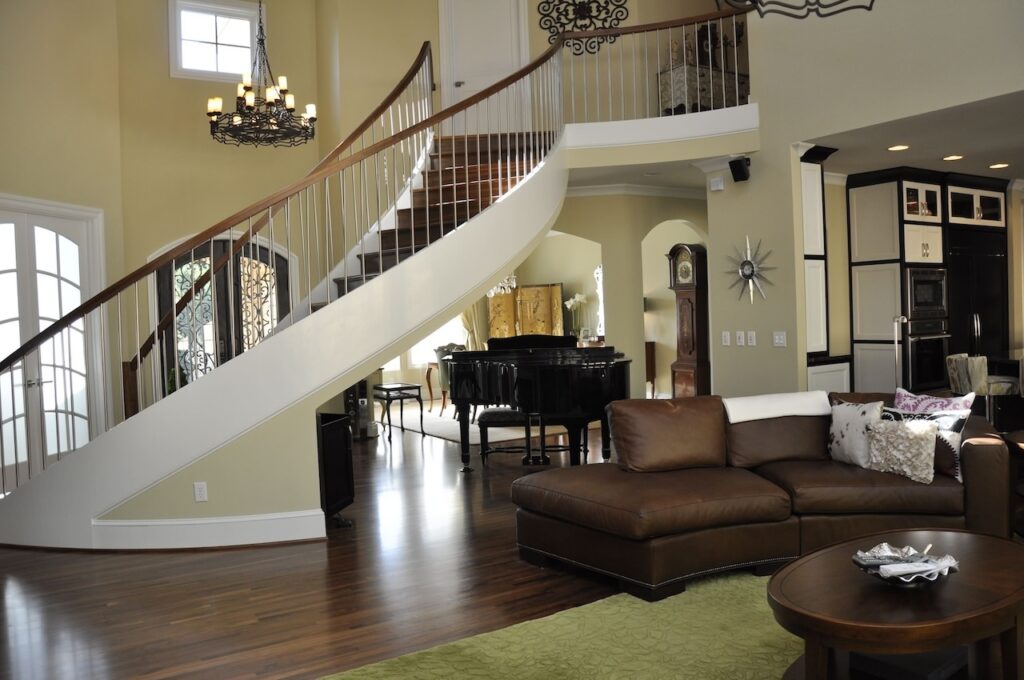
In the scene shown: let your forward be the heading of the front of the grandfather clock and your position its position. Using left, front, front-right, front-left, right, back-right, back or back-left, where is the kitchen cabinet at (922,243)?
left

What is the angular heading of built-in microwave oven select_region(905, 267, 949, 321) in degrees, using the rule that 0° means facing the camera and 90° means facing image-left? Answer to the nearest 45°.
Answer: approximately 315°

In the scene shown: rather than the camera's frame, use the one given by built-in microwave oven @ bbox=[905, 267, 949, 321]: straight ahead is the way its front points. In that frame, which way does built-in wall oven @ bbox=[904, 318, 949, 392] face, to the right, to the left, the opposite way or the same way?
the same way

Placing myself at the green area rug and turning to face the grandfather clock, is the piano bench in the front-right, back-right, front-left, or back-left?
front-left

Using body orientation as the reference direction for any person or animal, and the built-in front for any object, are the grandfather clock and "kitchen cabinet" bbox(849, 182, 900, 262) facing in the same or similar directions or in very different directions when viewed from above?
same or similar directions

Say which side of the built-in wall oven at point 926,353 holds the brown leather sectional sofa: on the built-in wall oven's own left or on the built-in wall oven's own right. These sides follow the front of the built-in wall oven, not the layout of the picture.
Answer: on the built-in wall oven's own right

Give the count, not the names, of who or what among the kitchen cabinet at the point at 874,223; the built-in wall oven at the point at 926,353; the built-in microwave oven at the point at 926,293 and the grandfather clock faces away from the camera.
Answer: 0

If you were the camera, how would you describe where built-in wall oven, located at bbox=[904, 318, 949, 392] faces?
facing the viewer and to the right of the viewer

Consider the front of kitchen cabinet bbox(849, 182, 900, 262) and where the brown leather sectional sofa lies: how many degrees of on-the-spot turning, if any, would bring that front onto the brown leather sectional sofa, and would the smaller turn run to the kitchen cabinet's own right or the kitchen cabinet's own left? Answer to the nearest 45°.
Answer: approximately 45° to the kitchen cabinet's own left

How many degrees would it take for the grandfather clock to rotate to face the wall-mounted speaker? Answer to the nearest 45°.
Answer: approximately 45° to its left

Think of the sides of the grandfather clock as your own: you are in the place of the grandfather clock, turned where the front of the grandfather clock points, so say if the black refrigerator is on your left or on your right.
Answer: on your left
